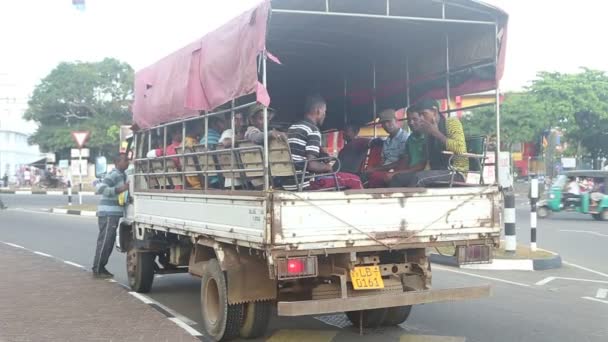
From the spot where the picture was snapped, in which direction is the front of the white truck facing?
facing away from the viewer and to the left of the viewer

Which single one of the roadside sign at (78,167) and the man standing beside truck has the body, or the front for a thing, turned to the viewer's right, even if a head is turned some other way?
the man standing beside truck

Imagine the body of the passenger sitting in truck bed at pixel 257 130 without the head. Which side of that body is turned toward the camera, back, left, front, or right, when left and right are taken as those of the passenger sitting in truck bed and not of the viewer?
right

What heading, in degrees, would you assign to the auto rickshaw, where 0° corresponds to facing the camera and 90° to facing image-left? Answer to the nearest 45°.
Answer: approximately 90°

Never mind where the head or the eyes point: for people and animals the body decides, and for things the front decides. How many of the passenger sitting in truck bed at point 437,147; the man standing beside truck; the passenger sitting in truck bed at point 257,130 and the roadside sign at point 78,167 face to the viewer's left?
1

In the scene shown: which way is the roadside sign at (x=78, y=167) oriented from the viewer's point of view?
toward the camera

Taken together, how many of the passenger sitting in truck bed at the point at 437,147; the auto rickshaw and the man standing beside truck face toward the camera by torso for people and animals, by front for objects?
0

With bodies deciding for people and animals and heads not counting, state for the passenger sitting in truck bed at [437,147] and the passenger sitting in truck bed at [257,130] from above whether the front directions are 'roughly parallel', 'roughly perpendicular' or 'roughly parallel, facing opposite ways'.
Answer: roughly parallel, facing opposite ways

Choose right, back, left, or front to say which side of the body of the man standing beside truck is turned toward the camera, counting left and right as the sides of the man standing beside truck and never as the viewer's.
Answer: right

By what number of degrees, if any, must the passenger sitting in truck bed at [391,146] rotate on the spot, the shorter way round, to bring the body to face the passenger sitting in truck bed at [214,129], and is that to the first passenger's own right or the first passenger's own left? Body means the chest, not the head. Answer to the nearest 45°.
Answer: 0° — they already face them

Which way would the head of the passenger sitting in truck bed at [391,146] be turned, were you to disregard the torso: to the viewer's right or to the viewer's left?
to the viewer's left

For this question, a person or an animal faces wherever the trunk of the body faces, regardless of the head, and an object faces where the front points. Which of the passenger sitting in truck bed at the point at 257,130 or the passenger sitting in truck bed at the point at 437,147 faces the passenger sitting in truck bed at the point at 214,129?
the passenger sitting in truck bed at the point at 437,147

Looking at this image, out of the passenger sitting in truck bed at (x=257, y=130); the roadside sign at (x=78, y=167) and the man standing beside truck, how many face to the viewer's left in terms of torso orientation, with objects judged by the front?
0

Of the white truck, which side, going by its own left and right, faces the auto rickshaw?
right

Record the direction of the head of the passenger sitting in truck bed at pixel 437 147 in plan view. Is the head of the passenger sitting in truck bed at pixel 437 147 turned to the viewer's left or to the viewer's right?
to the viewer's left
